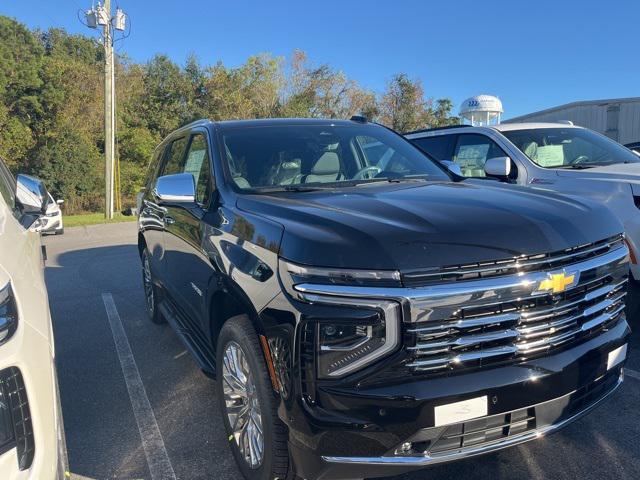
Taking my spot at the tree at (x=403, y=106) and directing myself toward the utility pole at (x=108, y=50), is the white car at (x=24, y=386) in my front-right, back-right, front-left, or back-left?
front-left

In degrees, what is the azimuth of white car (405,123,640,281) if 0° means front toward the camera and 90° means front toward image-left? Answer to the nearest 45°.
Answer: approximately 315°

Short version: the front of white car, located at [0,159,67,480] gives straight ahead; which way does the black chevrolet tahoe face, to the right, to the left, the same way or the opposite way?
the same way

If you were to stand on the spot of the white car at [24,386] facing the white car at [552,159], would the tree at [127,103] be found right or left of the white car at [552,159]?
left

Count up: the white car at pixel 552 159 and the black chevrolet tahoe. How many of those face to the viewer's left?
0

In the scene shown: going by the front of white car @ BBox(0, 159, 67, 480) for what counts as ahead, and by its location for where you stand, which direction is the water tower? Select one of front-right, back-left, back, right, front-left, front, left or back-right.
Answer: back-left

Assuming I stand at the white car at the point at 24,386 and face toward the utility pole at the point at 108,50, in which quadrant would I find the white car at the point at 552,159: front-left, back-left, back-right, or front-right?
front-right

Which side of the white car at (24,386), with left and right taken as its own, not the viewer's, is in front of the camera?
front

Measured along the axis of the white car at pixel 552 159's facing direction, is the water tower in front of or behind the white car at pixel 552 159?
behind

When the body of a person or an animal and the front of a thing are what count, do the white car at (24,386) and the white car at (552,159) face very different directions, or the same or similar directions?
same or similar directions

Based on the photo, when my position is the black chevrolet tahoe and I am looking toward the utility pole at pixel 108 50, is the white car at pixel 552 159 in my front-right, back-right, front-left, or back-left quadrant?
front-right

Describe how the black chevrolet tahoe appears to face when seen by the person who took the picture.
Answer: facing the viewer and to the right of the viewer
